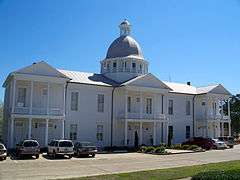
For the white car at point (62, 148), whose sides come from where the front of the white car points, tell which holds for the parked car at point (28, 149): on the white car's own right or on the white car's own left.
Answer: on the white car's own left

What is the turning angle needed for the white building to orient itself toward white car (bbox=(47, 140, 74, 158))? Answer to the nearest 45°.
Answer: approximately 45° to its right

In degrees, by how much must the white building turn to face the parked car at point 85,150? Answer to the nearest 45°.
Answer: approximately 45° to its right

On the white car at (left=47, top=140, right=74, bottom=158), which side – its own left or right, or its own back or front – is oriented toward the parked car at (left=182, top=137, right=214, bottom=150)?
right

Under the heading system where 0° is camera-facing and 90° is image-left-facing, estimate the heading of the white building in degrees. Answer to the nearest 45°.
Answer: approximately 315°

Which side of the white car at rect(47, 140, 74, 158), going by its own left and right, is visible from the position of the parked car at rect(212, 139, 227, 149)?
right

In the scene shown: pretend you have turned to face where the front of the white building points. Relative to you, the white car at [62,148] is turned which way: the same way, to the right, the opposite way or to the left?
the opposite way

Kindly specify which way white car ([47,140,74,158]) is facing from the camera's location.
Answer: facing away from the viewer and to the left of the viewer
